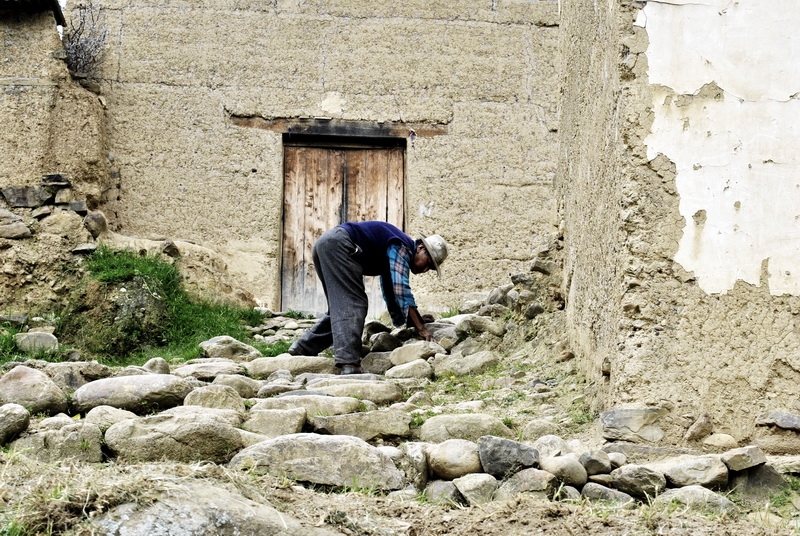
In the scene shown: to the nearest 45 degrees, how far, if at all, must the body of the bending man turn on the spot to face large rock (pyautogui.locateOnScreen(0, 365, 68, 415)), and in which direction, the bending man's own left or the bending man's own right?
approximately 135° to the bending man's own right

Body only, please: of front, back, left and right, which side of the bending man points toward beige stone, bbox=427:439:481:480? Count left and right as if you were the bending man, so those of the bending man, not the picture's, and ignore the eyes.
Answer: right

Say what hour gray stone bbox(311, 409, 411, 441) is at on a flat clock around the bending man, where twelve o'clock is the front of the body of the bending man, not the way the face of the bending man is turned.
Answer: The gray stone is roughly at 3 o'clock from the bending man.

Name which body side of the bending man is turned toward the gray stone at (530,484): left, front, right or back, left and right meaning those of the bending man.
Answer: right

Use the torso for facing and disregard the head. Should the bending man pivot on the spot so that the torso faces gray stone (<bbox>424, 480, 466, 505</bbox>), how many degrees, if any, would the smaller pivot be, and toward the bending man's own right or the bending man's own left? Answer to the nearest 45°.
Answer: approximately 90° to the bending man's own right

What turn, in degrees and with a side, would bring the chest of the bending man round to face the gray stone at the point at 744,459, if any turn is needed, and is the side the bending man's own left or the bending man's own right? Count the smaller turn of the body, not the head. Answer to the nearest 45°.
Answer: approximately 45° to the bending man's own right

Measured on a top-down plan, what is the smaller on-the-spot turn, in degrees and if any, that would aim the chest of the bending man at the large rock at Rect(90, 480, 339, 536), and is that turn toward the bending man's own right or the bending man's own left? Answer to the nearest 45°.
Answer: approximately 90° to the bending man's own right

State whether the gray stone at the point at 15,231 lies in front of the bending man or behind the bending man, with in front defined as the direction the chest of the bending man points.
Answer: behind

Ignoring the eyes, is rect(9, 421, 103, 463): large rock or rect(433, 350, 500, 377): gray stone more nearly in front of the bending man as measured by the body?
the gray stone

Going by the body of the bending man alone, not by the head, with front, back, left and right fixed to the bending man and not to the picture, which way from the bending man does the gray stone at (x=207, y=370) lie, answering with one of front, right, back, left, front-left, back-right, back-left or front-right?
back-right

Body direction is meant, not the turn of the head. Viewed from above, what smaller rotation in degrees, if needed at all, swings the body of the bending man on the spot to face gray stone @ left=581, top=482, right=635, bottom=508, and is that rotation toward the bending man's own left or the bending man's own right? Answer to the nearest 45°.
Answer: approximately 90° to the bending man's own right

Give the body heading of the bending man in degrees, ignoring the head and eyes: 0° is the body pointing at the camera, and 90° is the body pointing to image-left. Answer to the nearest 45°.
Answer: approximately 270°
